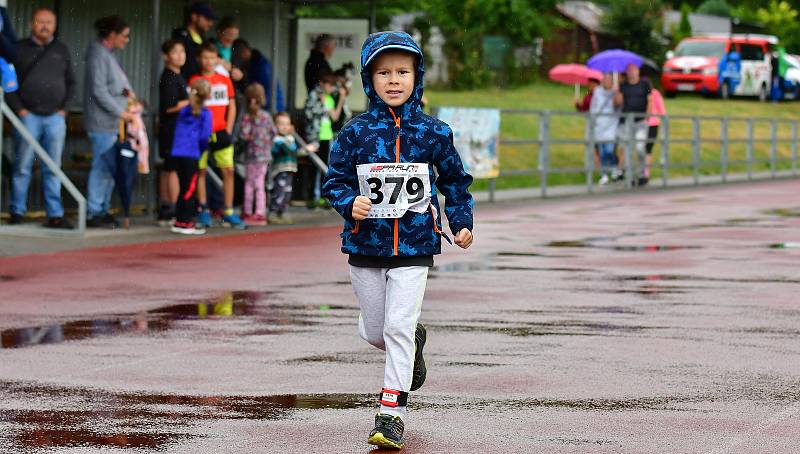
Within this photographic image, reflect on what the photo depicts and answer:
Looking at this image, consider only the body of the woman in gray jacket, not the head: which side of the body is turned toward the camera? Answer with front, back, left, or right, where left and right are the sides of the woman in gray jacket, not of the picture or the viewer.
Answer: right

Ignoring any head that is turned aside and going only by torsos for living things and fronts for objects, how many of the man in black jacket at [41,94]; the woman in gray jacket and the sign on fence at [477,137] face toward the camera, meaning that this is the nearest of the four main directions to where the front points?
2

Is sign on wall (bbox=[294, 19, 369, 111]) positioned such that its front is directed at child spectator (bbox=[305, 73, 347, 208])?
yes

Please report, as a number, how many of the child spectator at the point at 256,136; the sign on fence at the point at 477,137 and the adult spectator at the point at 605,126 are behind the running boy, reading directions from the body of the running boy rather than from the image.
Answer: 3

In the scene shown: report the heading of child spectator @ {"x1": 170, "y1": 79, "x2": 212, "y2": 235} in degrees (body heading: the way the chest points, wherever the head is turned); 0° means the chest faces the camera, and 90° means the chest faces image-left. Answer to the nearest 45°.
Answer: approximately 225°
